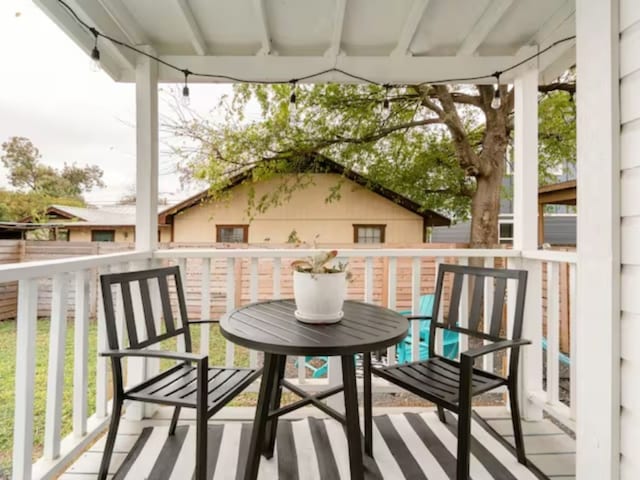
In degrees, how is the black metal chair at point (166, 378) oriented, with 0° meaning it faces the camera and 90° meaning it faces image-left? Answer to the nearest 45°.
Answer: approximately 315°

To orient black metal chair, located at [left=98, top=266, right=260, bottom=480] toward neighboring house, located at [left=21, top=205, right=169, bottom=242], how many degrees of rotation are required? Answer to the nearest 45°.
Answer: approximately 135° to its left

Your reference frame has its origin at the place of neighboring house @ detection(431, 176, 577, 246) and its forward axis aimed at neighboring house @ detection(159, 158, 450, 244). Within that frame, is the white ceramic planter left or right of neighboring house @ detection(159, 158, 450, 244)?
left

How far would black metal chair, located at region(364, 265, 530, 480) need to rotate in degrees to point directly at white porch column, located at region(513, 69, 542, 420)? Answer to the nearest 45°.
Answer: approximately 180°

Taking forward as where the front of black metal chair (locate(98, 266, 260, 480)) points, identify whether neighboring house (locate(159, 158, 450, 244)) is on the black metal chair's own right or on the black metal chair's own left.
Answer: on the black metal chair's own left

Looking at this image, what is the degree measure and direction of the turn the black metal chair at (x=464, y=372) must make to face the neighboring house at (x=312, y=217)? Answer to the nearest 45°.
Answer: approximately 90° to its right

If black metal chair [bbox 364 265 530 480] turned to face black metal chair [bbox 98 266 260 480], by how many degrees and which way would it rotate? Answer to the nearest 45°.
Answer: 0° — it already faces it
